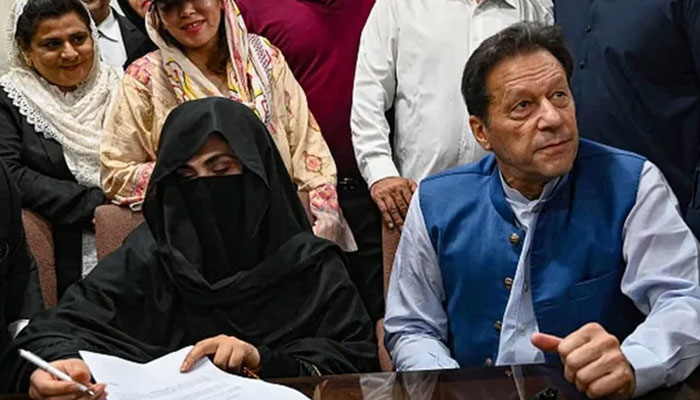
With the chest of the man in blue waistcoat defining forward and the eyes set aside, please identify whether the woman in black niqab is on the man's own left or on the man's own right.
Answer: on the man's own right

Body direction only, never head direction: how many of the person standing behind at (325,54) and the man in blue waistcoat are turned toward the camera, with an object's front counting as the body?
2

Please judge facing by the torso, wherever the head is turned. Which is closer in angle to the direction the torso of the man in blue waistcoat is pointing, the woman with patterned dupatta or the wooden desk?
the wooden desk

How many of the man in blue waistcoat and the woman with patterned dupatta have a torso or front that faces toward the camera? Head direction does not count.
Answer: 2

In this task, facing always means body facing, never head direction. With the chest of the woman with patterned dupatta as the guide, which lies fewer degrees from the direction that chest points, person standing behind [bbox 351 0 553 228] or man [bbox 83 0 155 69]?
the person standing behind

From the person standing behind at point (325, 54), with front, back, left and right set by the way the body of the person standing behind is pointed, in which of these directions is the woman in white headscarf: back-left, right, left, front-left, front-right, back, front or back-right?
right

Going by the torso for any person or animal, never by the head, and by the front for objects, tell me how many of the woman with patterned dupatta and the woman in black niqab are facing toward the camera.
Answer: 2

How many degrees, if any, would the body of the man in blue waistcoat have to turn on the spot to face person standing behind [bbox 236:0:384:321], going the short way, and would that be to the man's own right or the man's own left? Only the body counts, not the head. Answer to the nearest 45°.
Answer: approximately 135° to the man's own right

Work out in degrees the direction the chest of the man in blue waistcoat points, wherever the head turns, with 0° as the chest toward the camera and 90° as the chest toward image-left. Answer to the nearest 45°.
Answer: approximately 0°

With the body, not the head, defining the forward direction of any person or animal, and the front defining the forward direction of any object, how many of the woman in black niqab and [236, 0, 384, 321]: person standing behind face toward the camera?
2
